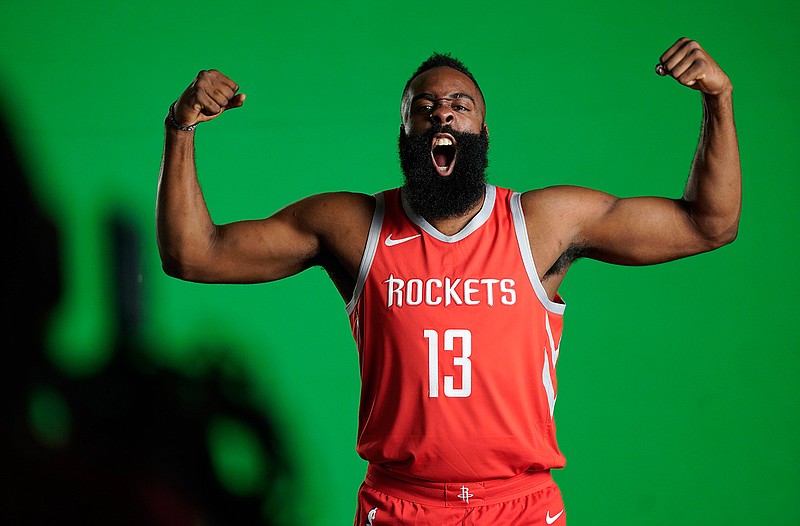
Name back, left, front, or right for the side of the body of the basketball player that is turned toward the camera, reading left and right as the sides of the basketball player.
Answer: front
